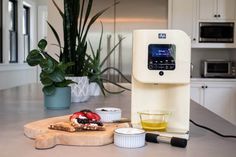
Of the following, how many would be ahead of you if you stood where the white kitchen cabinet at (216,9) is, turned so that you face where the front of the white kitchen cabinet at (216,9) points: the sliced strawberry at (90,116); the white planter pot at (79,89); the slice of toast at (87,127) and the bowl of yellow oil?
4

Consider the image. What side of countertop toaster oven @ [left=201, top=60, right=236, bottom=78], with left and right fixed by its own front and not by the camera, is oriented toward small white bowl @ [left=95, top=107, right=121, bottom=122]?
front

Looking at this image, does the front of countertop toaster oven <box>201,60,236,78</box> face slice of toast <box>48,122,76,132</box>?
yes

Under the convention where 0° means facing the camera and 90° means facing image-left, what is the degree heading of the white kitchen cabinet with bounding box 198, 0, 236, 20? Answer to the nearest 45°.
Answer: approximately 0°

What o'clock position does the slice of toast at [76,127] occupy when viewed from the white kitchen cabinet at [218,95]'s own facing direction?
The slice of toast is roughly at 12 o'clock from the white kitchen cabinet.

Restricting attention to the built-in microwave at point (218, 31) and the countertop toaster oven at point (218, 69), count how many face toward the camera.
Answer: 2

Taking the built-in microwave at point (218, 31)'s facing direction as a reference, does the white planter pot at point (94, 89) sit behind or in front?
in front

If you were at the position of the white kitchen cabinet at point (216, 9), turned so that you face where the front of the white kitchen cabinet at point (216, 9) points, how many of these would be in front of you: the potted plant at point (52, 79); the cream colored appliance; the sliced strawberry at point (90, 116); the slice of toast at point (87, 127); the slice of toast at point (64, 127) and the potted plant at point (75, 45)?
6

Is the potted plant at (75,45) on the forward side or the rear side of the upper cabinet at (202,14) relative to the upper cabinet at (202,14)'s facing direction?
on the forward side
